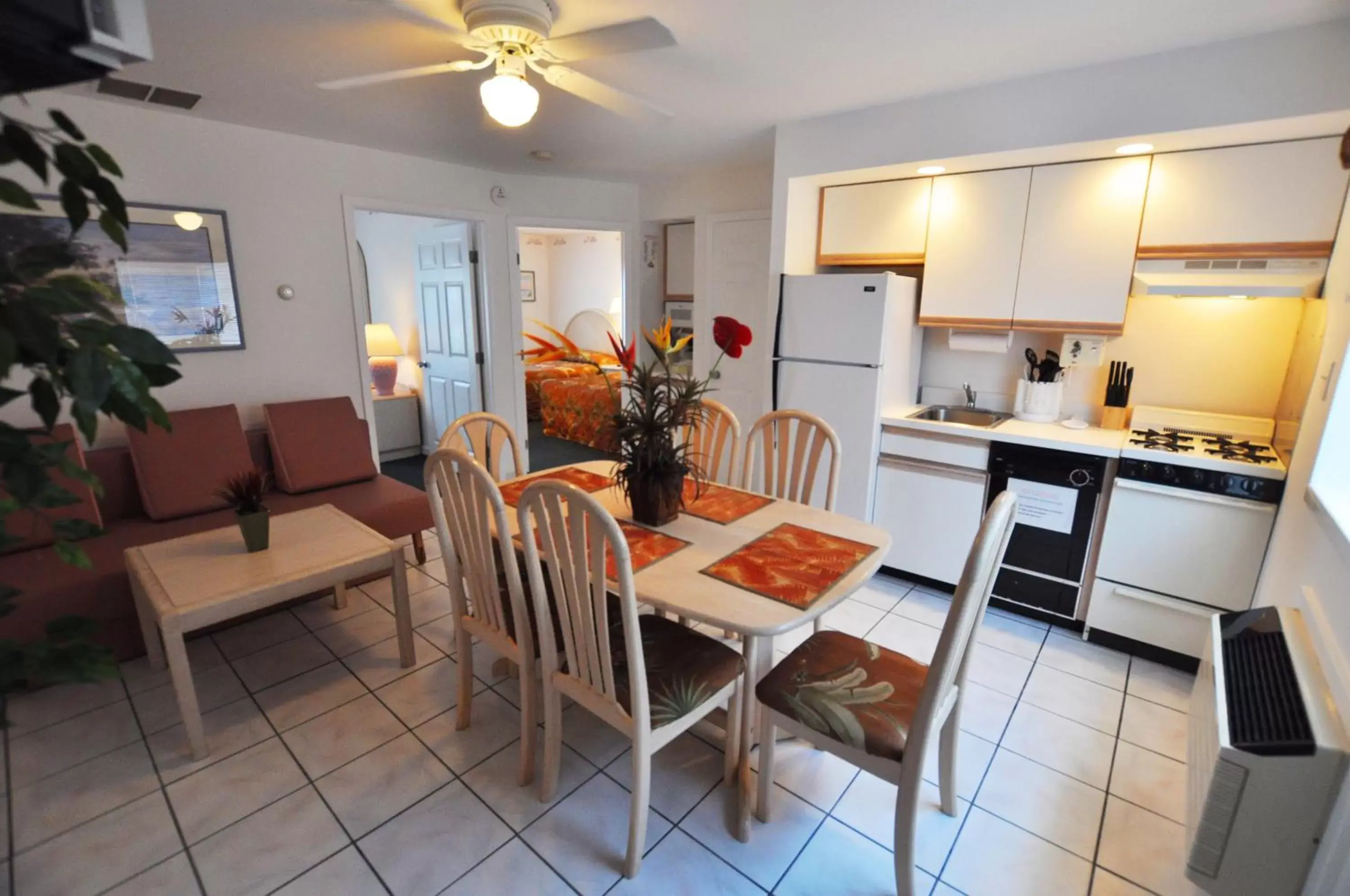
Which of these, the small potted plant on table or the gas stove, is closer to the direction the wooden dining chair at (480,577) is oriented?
the gas stove

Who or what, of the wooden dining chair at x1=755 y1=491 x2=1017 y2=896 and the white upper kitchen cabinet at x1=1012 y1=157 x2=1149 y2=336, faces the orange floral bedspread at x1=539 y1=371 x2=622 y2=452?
the wooden dining chair

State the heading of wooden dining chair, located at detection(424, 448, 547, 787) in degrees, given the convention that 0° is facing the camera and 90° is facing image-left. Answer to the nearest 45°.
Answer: approximately 225°

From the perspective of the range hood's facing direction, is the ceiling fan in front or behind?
in front

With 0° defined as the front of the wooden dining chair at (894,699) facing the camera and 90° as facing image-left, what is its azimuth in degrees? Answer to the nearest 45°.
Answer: approximately 135°

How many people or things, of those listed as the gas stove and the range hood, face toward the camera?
2

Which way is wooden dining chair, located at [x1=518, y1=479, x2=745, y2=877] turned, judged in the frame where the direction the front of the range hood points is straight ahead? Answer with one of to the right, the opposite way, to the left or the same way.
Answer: the opposite way

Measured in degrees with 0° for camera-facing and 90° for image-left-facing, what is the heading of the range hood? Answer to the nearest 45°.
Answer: approximately 0°

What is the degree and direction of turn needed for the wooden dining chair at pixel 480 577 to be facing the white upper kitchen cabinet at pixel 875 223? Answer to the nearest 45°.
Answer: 0° — it already faces it

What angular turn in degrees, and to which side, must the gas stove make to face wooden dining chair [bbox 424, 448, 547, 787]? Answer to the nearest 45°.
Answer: approximately 45° to its right

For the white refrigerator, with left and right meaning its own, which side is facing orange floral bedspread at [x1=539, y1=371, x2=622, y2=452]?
right
